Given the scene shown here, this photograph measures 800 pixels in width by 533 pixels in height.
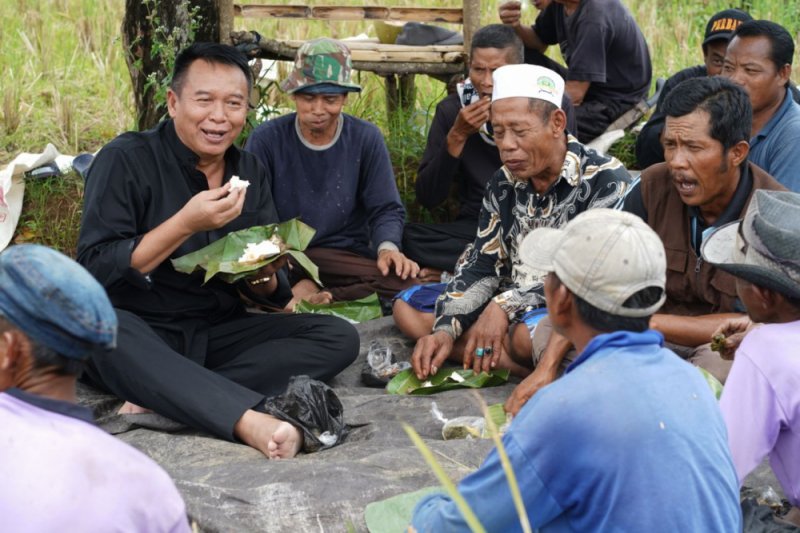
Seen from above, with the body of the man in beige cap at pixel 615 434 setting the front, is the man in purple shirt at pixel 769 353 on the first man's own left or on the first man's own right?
on the first man's own right

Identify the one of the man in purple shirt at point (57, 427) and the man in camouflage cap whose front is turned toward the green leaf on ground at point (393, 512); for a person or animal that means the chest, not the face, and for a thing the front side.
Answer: the man in camouflage cap

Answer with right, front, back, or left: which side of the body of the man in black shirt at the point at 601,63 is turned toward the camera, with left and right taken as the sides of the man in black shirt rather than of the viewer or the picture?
left

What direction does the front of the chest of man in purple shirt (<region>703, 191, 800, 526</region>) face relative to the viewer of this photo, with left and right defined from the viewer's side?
facing away from the viewer and to the left of the viewer

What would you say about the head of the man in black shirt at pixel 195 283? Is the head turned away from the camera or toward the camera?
toward the camera

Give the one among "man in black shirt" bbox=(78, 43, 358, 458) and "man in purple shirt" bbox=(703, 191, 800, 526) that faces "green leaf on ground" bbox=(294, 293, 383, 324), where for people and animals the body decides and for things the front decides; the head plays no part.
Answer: the man in purple shirt

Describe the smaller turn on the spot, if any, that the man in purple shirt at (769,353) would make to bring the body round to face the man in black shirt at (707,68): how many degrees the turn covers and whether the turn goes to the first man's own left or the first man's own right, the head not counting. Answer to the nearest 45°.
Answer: approximately 45° to the first man's own right

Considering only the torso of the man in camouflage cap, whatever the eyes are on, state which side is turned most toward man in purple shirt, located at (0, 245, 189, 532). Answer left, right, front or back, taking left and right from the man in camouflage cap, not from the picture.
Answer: front

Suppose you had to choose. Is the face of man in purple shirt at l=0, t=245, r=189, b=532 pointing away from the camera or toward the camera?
away from the camera

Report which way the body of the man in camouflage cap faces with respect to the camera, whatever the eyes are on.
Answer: toward the camera

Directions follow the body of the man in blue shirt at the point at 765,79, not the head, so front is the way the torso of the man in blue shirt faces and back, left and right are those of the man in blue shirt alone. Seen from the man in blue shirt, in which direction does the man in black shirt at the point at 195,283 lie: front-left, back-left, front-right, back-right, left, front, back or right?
front

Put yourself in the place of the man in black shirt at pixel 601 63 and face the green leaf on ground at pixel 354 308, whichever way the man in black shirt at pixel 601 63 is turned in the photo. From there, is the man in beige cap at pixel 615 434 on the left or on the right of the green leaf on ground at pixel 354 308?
left

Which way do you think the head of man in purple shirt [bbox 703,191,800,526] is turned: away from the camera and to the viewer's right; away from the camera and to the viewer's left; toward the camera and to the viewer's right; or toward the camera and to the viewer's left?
away from the camera and to the viewer's left

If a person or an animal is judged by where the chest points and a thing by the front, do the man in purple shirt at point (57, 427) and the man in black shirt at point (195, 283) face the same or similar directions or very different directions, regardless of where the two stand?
very different directions

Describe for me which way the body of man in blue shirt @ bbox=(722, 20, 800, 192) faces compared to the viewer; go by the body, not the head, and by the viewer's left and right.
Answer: facing the viewer and to the left of the viewer

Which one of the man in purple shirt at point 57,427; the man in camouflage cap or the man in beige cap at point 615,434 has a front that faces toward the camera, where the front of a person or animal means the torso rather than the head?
the man in camouflage cap

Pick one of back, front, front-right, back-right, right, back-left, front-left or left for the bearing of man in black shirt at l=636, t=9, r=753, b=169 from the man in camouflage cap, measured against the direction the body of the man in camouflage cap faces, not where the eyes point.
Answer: left

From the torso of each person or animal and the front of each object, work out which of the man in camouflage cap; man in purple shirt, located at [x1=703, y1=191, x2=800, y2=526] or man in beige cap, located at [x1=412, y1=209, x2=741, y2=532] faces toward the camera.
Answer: the man in camouflage cap
